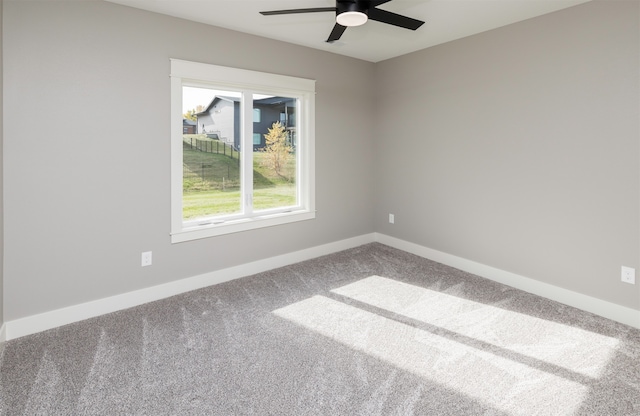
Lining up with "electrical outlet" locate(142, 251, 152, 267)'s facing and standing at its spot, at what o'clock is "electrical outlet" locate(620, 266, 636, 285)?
"electrical outlet" locate(620, 266, 636, 285) is roughly at 10 o'clock from "electrical outlet" locate(142, 251, 152, 267).

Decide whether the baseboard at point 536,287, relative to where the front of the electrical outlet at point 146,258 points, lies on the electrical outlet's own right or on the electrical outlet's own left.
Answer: on the electrical outlet's own left

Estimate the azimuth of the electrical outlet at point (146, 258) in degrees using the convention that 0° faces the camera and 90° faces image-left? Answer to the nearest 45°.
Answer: approximately 0°

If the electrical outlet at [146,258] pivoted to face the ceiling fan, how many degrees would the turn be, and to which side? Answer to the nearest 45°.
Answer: approximately 45° to its left
